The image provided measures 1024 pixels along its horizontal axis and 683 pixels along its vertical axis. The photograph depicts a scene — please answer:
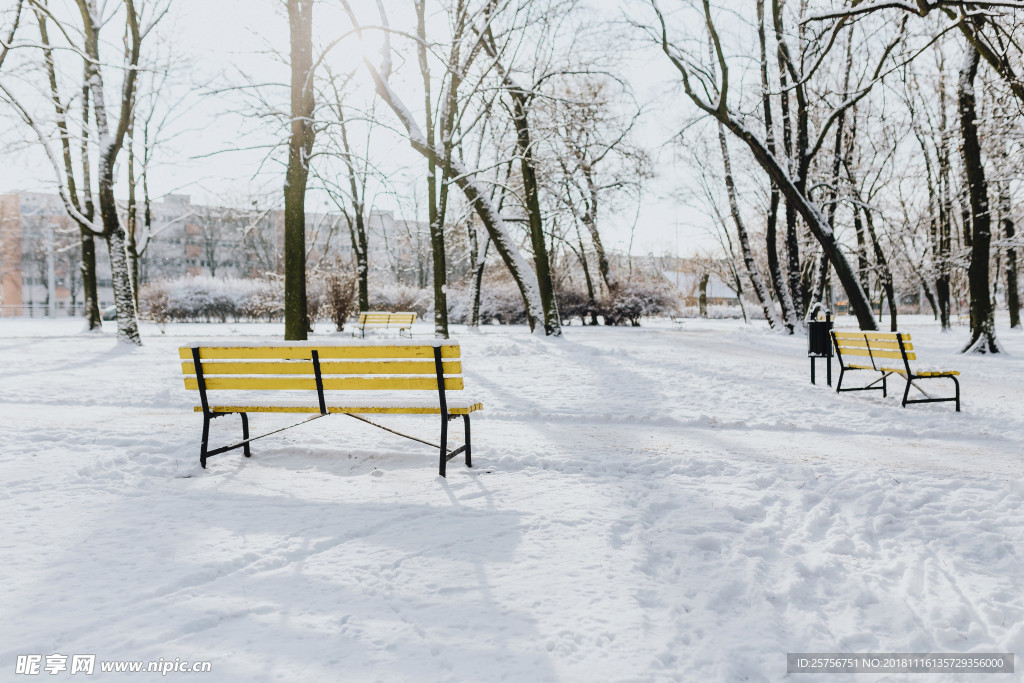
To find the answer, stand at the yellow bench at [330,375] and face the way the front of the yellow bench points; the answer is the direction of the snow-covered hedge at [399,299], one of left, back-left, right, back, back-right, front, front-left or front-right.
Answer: front-left

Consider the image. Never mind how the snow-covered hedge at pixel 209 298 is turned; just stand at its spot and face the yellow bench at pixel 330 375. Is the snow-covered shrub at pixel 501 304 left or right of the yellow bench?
left

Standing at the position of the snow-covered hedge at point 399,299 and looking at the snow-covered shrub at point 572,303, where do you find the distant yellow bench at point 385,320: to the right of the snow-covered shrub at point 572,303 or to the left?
right

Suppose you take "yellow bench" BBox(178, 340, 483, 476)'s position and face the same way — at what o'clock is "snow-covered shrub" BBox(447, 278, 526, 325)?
The snow-covered shrub is roughly at 11 o'clock from the yellow bench.

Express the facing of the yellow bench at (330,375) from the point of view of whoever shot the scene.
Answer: facing away from the viewer and to the right of the viewer

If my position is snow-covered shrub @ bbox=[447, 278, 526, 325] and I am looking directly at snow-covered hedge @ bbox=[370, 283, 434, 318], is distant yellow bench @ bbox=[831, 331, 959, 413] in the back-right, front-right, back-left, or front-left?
back-left
